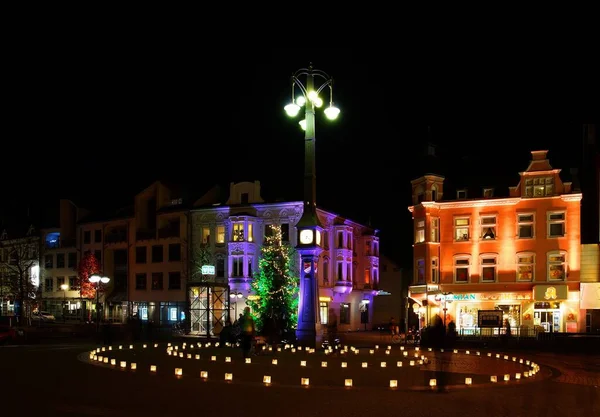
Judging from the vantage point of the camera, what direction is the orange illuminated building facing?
facing the viewer

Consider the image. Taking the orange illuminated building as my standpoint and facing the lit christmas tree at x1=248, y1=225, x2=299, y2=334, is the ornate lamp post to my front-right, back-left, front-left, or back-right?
front-left

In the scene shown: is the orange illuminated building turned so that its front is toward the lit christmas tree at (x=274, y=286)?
no

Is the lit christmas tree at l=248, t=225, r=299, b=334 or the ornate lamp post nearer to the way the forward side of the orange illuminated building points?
the ornate lamp post

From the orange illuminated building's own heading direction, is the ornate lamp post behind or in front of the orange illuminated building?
in front
